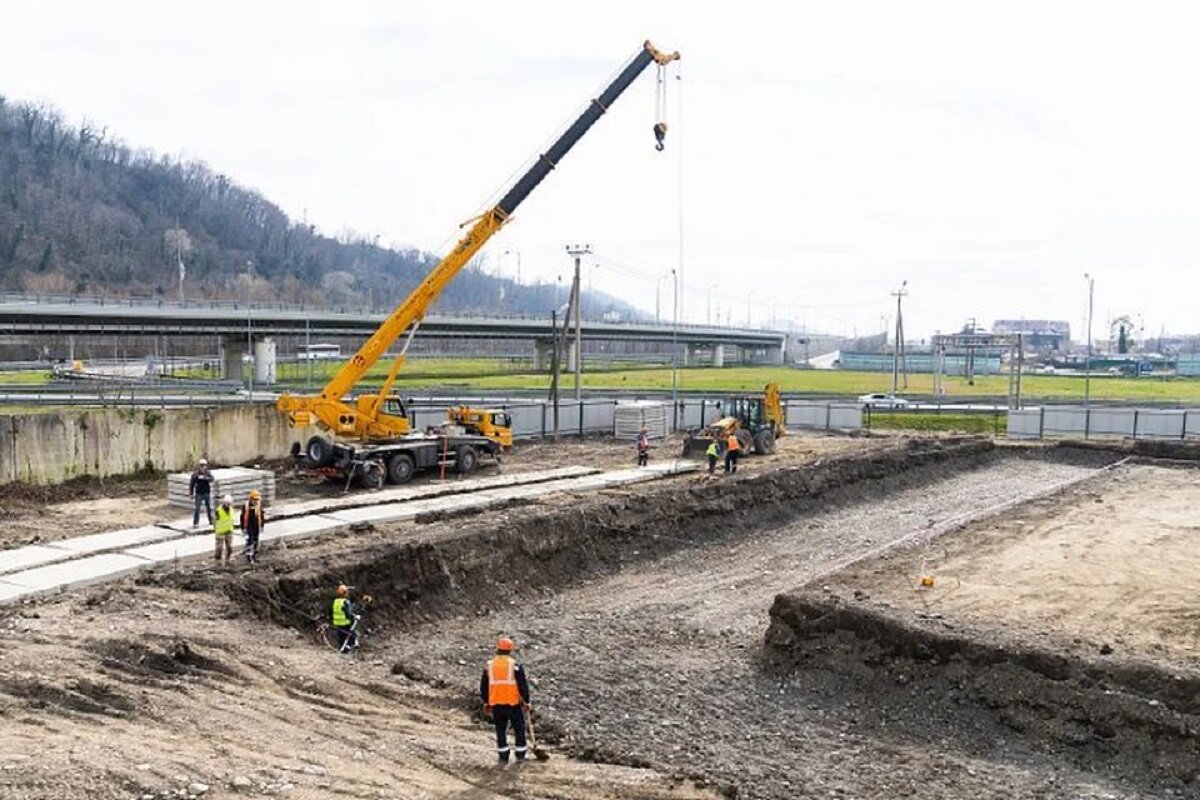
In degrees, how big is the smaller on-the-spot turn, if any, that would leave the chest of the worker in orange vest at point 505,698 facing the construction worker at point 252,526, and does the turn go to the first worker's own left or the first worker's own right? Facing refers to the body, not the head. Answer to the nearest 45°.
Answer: approximately 45° to the first worker's own left

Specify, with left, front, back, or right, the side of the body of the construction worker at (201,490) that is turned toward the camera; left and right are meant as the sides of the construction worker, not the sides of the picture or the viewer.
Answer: front

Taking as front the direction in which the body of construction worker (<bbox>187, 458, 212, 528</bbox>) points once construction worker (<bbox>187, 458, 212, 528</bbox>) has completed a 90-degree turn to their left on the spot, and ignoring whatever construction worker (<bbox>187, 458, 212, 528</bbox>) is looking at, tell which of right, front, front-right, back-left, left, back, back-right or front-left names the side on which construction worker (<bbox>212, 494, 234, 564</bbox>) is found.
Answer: right

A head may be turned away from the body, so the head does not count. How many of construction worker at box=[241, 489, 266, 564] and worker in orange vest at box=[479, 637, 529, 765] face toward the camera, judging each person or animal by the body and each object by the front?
1

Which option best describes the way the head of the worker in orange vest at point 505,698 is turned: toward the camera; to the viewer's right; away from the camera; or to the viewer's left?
away from the camera

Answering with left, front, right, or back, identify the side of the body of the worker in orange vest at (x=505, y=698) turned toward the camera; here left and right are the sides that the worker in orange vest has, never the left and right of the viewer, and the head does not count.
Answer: back

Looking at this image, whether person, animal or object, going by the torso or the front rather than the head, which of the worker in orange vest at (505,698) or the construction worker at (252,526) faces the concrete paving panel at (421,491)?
the worker in orange vest

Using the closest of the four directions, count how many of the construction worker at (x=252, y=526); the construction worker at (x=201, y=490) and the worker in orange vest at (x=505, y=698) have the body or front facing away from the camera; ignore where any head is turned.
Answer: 1

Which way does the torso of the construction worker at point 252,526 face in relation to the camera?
toward the camera

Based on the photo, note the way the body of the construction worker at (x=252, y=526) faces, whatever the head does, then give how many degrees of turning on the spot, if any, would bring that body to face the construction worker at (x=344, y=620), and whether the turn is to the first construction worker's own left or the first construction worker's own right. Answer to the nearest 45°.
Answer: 0° — they already face them

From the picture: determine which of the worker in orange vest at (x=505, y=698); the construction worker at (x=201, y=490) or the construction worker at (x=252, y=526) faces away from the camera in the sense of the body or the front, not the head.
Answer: the worker in orange vest

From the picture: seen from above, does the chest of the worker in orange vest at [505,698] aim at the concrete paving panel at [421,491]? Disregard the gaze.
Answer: yes

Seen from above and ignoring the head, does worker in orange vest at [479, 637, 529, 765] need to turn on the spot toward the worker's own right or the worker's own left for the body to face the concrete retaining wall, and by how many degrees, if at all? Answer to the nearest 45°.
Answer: approximately 45° to the worker's own left

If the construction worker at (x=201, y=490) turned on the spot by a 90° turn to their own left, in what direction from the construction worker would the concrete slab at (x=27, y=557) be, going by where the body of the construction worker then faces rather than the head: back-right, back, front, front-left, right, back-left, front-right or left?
back-right

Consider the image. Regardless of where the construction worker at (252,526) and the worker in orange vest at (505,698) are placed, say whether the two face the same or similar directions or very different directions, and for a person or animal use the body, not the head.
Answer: very different directions

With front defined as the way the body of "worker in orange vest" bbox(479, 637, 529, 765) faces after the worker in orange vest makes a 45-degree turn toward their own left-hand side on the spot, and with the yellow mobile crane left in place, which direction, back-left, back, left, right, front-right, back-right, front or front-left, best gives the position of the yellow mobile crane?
front-right
